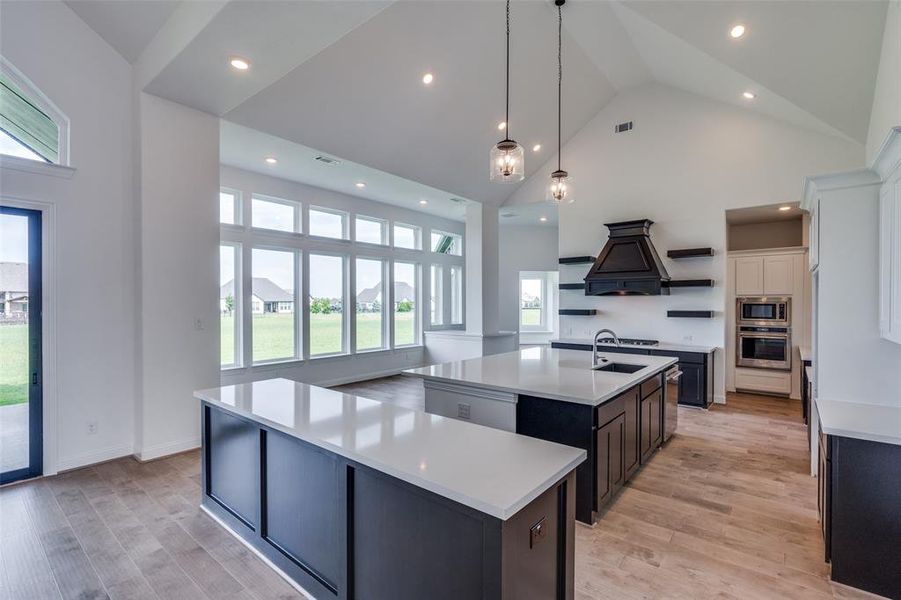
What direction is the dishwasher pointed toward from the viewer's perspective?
to the viewer's right

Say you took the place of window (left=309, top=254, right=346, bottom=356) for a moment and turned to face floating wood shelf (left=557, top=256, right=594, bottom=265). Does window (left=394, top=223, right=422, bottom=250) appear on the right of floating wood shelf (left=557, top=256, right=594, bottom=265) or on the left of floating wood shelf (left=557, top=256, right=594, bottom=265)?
left

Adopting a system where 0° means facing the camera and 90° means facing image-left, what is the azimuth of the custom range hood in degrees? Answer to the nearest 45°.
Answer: approximately 0°

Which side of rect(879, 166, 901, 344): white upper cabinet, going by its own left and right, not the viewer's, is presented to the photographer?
left

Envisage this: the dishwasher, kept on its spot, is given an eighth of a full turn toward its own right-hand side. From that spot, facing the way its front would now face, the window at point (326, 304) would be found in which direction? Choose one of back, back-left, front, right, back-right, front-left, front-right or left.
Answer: back-right

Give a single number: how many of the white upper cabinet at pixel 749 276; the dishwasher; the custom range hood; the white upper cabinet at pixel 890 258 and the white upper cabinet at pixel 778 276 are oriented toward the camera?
3

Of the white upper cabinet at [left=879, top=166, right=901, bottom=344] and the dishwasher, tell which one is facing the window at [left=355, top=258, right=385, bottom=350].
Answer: the white upper cabinet

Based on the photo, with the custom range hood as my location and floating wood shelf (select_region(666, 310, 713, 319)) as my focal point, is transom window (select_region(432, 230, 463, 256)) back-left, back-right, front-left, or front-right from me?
back-left

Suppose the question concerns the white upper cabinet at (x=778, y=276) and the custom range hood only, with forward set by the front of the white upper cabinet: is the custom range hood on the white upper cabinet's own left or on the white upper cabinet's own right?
on the white upper cabinet's own right

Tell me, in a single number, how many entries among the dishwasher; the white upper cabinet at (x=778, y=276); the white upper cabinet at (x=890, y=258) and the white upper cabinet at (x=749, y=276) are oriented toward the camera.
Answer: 2
